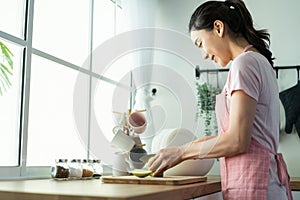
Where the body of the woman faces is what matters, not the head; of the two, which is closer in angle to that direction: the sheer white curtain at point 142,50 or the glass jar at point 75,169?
the glass jar

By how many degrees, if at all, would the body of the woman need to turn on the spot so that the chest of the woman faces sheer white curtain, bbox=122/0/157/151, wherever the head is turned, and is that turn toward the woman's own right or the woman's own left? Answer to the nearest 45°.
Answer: approximately 45° to the woman's own right

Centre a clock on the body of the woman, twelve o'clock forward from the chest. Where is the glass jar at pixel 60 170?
The glass jar is roughly at 1 o'clock from the woman.

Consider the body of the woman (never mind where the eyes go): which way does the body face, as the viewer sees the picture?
to the viewer's left

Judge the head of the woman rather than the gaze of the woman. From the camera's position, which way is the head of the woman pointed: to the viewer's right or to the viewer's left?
to the viewer's left

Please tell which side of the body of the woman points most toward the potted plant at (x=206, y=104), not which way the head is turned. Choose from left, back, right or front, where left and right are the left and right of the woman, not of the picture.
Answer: right
